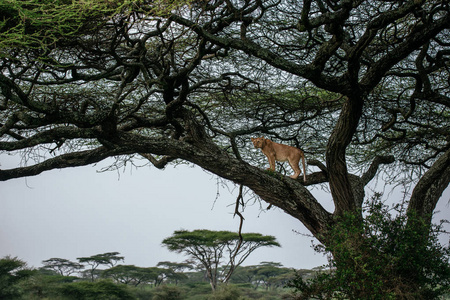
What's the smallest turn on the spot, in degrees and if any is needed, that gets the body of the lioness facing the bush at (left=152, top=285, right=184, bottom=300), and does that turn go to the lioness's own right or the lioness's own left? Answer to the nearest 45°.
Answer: approximately 90° to the lioness's own right

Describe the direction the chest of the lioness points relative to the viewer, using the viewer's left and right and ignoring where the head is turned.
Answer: facing to the left of the viewer

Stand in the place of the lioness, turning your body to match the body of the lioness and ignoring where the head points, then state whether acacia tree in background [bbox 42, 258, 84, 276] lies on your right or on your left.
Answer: on your right

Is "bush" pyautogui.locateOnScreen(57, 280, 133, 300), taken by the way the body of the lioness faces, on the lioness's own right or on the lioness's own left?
on the lioness's own right

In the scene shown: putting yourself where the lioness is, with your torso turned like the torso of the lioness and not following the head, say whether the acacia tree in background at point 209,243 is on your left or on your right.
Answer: on your right

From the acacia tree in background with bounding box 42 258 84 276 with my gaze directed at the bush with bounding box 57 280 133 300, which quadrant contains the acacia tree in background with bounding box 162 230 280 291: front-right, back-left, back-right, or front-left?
front-left
